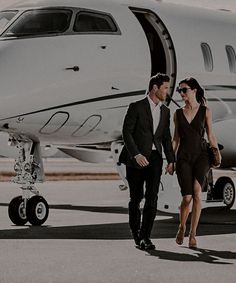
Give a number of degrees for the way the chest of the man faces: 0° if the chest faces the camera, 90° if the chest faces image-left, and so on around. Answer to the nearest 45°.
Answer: approximately 315°

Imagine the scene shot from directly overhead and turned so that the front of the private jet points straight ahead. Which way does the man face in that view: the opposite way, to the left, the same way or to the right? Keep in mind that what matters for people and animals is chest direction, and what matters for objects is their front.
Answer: to the left

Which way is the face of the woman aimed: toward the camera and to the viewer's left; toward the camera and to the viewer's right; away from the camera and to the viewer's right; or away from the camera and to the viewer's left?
toward the camera and to the viewer's left

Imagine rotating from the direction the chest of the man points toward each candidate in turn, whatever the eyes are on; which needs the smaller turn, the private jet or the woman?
the woman

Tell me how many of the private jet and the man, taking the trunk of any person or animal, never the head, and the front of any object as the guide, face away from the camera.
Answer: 0

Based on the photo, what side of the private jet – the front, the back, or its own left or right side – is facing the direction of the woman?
left
